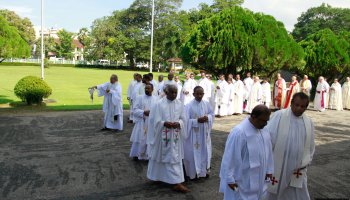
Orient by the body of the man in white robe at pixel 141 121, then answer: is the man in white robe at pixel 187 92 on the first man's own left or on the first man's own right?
on the first man's own left

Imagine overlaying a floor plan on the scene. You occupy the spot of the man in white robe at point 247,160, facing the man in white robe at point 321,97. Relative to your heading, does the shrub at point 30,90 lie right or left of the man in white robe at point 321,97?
left

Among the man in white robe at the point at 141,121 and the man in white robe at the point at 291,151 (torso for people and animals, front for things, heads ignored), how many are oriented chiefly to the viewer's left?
0

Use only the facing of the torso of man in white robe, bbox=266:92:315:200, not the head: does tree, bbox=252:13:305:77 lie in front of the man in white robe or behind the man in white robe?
behind

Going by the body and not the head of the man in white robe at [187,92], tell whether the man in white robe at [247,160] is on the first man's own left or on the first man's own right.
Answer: on the first man's own left

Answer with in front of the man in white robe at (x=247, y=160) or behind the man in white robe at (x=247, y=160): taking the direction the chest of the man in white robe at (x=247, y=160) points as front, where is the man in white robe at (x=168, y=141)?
behind

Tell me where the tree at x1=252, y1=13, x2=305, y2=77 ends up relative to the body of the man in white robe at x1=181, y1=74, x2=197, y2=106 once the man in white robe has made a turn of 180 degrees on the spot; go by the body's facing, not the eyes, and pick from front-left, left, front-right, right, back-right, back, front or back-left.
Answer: front

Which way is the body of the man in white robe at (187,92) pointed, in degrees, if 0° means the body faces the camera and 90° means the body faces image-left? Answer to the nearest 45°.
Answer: approximately 45°

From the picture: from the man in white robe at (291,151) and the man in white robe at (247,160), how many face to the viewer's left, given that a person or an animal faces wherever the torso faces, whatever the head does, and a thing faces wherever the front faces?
0
